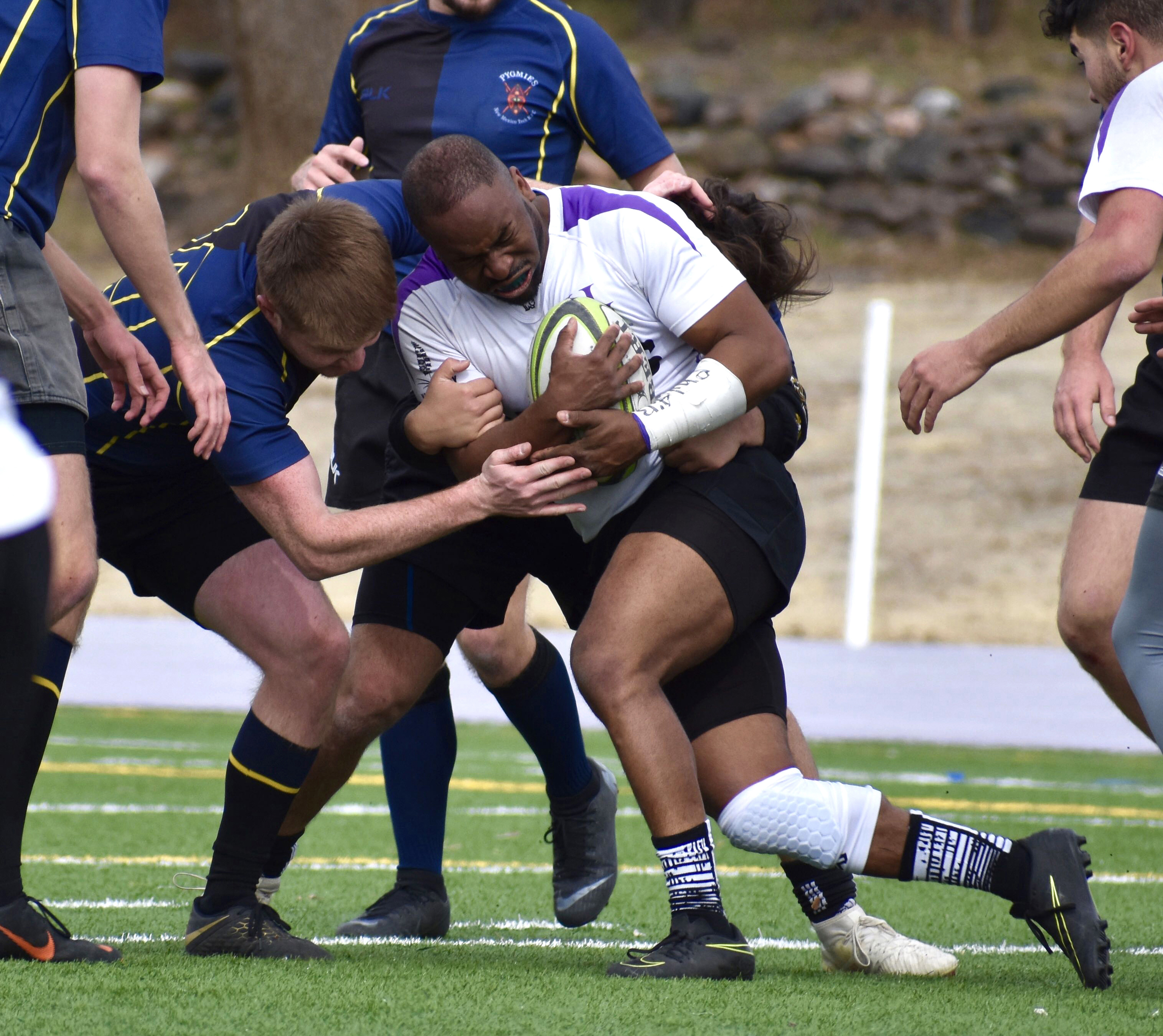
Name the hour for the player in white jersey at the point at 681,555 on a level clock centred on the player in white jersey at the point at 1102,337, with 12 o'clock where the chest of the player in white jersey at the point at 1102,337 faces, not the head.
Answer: the player in white jersey at the point at 681,555 is roughly at 11 o'clock from the player in white jersey at the point at 1102,337.

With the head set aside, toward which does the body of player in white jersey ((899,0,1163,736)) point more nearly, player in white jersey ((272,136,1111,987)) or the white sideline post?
the player in white jersey

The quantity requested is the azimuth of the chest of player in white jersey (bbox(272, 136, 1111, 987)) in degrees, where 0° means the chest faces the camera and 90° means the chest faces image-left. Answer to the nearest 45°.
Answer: approximately 45°

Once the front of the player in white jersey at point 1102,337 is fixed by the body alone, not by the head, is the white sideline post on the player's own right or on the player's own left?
on the player's own right

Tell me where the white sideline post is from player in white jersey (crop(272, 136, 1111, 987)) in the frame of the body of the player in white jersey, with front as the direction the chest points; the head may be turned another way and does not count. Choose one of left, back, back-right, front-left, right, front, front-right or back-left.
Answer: back-right

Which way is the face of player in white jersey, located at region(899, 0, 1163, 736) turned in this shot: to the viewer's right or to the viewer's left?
to the viewer's left

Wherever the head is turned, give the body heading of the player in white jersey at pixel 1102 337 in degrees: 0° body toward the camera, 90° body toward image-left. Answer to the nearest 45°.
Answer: approximately 90°
